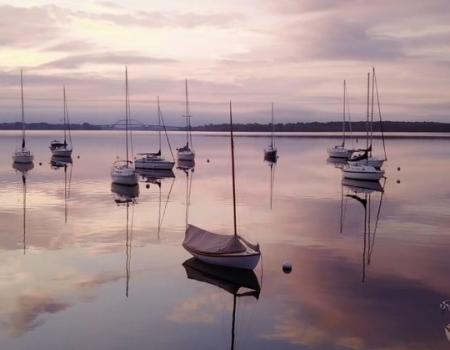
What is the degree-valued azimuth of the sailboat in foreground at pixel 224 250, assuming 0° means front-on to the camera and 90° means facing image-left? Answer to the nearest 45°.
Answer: approximately 315°
